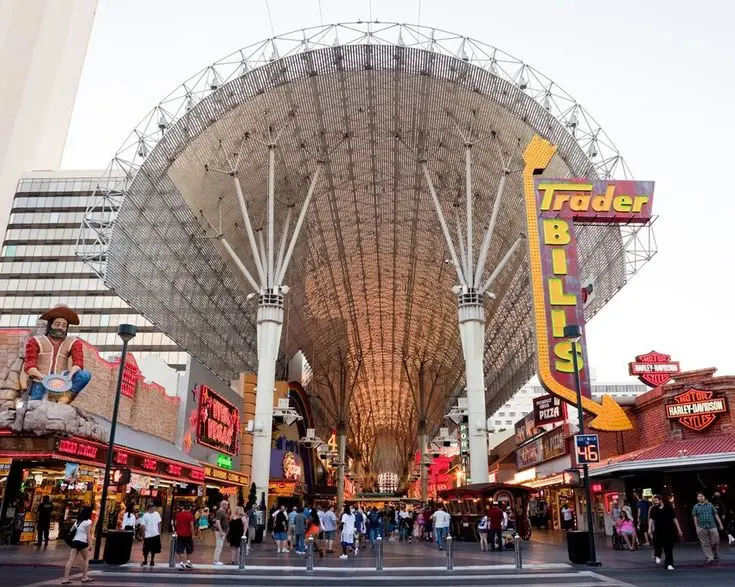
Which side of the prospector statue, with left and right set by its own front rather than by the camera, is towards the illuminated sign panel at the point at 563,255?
left

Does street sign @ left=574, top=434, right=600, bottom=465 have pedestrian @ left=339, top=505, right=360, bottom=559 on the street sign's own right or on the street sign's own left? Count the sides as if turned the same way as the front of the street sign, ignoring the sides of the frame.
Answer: on the street sign's own right

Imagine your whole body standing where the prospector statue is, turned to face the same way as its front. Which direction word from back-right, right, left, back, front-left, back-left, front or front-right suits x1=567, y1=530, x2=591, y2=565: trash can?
front-left

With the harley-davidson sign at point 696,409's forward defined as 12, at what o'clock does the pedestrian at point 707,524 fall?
The pedestrian is roughly at 12 o'clock from the harley-davidson sign.

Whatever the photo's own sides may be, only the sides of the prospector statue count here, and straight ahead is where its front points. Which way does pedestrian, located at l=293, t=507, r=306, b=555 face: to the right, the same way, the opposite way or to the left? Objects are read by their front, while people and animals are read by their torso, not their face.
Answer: the opposite way

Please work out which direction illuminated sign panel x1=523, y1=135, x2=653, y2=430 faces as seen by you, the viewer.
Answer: facing the viewer

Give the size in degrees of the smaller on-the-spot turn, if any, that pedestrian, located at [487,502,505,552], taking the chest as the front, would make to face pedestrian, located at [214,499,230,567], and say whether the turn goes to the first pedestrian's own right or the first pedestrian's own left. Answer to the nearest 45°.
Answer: approximately 135° to the first pedestrian's own left

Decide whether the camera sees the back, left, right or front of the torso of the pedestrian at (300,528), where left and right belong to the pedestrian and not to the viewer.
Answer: back
